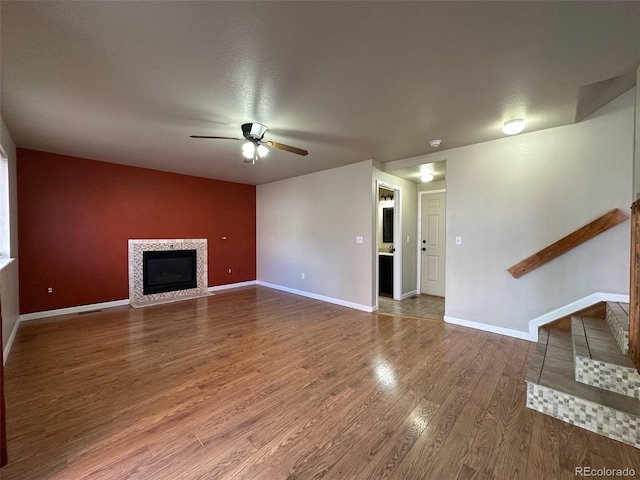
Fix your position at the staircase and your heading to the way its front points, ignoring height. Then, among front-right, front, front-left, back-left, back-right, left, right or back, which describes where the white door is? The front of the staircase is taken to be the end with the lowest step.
front-right

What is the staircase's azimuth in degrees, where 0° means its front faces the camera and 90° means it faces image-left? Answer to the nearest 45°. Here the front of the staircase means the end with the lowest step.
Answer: approximately 90°

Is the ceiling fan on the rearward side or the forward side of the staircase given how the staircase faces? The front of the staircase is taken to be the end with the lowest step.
on the forward side

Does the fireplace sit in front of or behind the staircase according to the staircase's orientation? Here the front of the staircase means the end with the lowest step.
in front

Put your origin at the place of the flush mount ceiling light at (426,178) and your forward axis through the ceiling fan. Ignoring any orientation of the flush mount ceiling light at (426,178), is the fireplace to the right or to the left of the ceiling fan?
right

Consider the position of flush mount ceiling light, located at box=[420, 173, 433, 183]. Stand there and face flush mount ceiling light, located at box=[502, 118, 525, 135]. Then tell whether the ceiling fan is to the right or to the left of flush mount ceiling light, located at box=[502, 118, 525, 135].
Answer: right

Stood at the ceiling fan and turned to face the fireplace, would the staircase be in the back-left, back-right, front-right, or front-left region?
back-right

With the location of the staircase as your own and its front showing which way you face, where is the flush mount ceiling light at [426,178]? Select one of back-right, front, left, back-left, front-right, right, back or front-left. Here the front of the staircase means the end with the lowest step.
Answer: front-right
